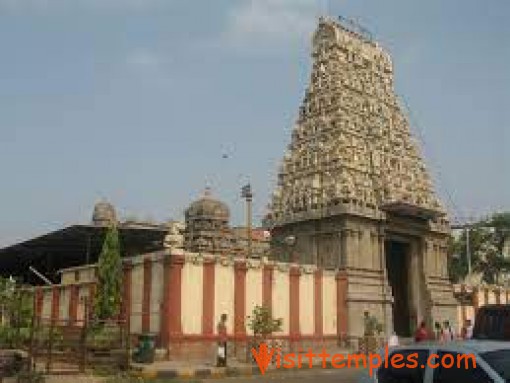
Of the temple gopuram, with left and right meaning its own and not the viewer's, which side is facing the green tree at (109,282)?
right

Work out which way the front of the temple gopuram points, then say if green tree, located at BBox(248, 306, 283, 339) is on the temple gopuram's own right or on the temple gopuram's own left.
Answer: on the temple gopuram's own right

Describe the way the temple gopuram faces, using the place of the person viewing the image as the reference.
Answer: facing the viewer and to the right of the viewer

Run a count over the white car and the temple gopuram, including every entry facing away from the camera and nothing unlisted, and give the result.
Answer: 0

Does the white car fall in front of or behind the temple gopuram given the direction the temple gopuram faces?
in front
